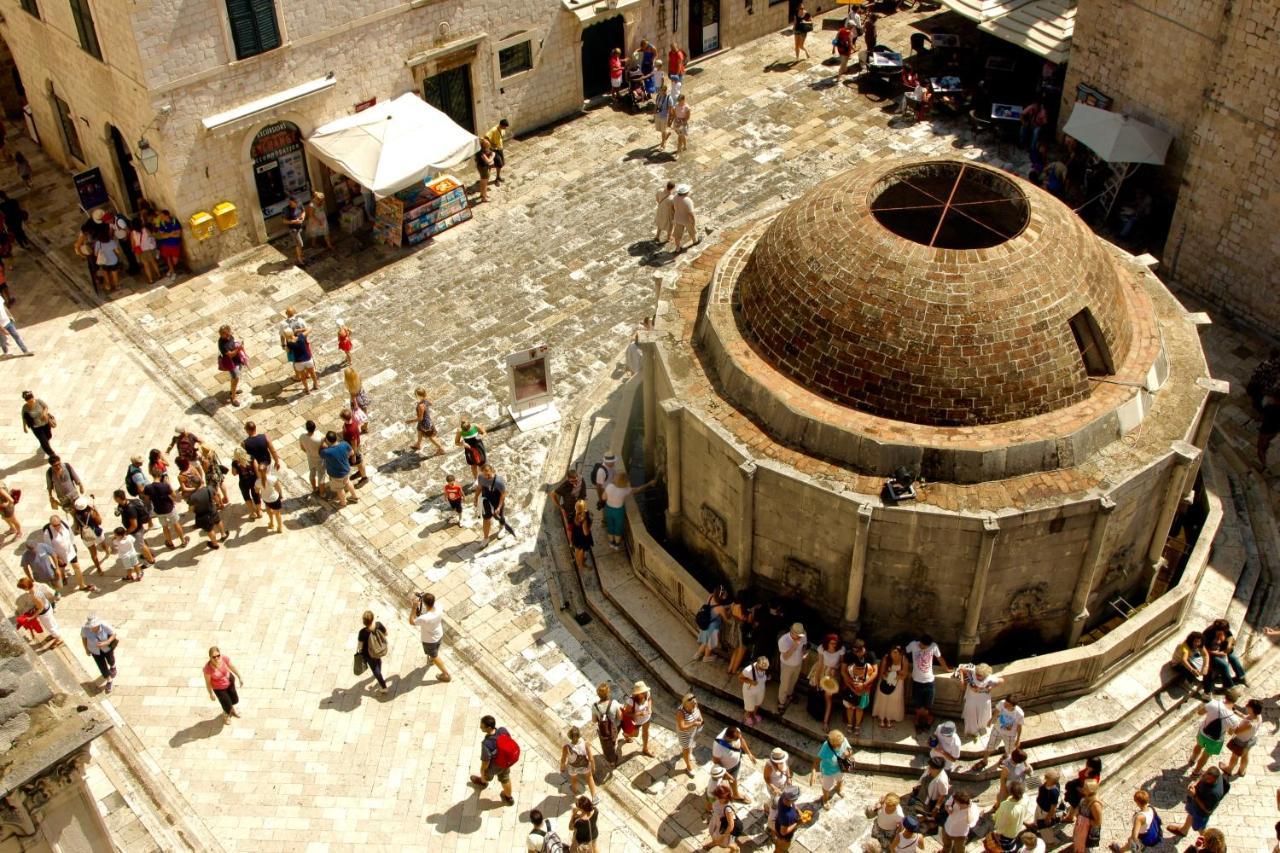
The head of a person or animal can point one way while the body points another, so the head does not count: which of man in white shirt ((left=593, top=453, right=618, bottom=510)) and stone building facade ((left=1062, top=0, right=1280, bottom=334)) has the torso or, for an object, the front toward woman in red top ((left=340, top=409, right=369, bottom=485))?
the stone building facade

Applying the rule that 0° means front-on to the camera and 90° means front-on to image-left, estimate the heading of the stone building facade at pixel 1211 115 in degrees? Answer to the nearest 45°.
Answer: approximately 45°

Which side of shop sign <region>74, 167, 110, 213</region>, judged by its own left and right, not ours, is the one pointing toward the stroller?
left

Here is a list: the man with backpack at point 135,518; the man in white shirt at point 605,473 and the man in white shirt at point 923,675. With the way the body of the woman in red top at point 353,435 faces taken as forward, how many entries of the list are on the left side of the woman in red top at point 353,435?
2

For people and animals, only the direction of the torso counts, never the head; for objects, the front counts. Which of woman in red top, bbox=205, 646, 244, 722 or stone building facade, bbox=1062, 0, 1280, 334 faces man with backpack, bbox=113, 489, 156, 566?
the stone building facade

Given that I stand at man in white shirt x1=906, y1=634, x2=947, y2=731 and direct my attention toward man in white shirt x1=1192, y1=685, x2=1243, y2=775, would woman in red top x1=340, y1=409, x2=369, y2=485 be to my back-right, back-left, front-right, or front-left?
back-left

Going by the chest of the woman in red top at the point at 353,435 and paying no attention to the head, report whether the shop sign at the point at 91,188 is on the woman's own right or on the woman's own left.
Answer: on the woman's own right
